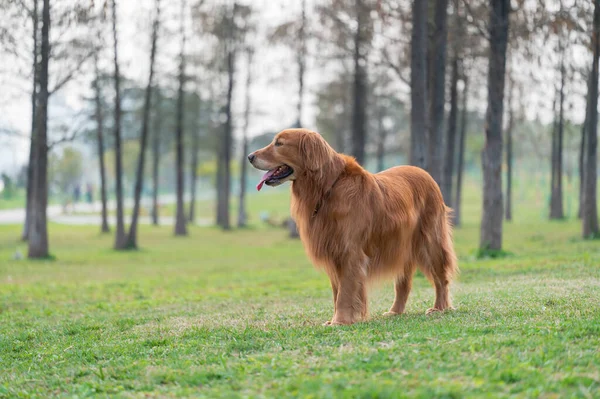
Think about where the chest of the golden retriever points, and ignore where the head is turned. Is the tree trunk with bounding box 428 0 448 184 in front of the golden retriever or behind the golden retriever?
behind

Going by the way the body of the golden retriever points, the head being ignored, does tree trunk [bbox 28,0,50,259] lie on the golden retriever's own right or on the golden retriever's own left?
on the golden retriever's own right

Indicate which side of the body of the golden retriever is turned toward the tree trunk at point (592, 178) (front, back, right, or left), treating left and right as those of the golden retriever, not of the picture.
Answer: back

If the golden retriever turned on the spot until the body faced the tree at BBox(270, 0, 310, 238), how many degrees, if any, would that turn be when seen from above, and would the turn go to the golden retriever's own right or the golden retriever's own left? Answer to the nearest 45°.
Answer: approximately 135° to the golden retriever's own right

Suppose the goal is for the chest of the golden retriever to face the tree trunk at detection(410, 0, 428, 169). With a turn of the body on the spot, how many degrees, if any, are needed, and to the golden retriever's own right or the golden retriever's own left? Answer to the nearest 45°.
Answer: approximately 135° to the golden retriever's own right

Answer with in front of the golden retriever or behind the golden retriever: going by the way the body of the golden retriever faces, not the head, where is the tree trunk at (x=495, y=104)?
behind

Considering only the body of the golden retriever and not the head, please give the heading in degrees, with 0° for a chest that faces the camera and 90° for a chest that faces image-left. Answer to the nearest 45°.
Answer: approximately 45°
